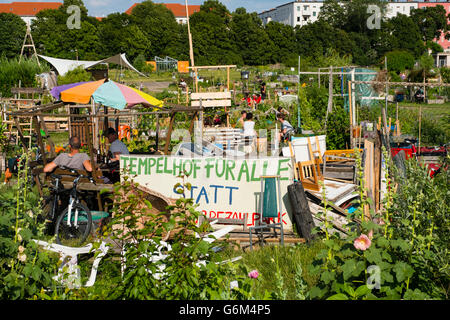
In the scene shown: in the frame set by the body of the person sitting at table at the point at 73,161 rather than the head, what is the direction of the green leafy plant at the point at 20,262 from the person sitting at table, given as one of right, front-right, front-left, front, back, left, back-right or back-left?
back

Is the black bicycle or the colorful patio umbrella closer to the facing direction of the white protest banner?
the black bicycle

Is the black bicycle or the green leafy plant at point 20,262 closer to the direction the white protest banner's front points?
the green leafy plant

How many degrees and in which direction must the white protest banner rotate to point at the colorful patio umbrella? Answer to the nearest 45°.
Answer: approximately 135° to its right

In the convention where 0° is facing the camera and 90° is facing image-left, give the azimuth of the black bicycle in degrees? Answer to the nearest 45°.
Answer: approximately 315°

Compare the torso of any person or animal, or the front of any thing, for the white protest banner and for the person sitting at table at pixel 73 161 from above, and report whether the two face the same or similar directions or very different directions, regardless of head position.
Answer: very different directions
